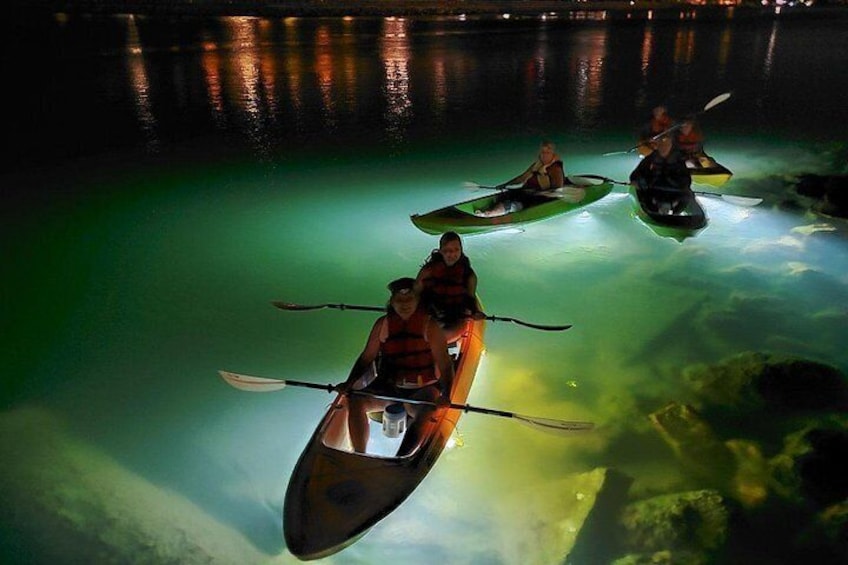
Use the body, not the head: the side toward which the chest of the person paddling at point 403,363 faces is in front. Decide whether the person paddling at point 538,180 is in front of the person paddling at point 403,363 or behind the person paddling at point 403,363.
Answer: behind

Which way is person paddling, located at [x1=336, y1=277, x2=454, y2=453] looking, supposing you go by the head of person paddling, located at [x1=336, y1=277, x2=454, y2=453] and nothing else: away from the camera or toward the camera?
toward the camera

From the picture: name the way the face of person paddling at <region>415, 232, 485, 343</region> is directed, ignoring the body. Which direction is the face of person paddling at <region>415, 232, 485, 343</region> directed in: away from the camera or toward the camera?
toward the camera

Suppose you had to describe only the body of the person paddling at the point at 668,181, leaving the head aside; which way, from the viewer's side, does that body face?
toward the camera

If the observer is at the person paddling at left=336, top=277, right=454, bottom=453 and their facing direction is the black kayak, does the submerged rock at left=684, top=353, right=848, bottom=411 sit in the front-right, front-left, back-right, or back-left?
front-right

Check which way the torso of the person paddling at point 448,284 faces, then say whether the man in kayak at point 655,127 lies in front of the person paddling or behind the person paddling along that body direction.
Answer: behind

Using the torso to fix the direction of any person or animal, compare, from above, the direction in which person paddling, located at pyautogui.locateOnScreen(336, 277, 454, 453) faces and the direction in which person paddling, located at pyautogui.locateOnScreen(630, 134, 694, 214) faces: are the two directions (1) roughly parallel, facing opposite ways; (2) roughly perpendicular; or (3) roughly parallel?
roughly parallel

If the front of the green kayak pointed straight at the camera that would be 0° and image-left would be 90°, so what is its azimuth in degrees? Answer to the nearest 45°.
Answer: approximately 45°

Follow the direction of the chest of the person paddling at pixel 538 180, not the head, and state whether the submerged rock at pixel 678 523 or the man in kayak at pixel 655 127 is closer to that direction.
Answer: the submerged rock

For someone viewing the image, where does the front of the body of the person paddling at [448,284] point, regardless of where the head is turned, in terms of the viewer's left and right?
facing the viewer

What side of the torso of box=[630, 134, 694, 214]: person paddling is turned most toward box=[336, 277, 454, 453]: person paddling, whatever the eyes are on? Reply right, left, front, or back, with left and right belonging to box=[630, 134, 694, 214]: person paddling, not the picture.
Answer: front

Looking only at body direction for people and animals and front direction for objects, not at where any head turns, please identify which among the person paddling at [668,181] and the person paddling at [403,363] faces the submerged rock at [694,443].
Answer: the person paddling at [668,181]

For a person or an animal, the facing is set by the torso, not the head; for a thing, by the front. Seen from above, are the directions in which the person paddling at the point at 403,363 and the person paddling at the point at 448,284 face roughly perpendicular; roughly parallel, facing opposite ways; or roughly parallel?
roughly parallel

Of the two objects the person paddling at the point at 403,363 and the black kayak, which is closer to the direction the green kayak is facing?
the person paddling

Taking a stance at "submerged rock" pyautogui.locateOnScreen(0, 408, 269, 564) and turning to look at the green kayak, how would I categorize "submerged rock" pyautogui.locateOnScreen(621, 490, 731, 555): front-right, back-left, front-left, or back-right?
front-right

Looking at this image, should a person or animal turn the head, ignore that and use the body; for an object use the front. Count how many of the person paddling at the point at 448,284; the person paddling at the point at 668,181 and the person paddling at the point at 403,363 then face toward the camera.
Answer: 3
